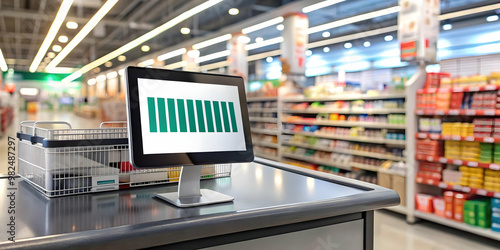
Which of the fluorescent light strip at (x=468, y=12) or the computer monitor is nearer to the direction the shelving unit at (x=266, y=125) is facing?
the computer monitor

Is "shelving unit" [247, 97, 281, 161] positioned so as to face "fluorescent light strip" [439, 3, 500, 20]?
no

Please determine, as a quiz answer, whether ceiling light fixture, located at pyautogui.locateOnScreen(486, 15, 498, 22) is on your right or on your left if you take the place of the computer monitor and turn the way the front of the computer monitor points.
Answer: on your left

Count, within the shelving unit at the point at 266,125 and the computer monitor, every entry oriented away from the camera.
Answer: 0

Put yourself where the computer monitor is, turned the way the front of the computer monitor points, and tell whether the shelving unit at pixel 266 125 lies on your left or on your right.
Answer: on your left

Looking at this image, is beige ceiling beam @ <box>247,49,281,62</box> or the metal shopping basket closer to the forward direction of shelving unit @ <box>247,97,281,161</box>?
the metal shopping basket

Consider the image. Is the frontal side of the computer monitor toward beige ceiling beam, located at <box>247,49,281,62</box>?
no

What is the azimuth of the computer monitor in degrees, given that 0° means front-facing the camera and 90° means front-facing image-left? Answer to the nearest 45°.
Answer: approximately 315°

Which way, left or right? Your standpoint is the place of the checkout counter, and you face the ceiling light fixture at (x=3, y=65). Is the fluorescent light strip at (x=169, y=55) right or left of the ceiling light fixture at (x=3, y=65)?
right

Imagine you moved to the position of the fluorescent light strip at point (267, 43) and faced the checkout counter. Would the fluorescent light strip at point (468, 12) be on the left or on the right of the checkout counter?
left

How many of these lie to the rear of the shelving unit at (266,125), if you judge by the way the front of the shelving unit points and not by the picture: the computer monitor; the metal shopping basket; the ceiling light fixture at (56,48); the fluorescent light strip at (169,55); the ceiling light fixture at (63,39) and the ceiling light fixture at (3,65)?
0

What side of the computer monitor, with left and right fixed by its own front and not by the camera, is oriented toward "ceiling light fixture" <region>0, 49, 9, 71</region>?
back

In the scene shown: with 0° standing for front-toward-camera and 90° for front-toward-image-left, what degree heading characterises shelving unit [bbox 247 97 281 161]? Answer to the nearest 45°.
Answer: approximately 45°

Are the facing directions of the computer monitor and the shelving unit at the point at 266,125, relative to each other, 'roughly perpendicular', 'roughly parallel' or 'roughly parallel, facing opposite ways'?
roughly perpendicular

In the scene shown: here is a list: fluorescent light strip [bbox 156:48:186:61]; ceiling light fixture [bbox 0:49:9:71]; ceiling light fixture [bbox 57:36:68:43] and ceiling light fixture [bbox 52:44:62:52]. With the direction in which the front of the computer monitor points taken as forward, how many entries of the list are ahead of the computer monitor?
0

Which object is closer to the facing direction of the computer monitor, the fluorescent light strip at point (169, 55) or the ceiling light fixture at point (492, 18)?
the ceiling light fixture

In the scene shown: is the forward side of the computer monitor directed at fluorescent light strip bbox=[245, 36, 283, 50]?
no
